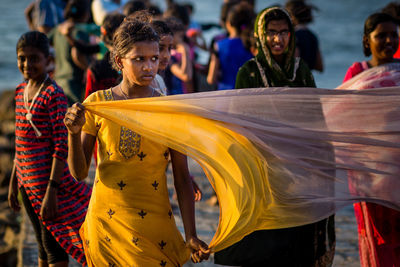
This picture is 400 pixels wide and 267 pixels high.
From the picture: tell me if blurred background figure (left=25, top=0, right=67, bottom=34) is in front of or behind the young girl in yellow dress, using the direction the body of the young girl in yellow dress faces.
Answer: behind

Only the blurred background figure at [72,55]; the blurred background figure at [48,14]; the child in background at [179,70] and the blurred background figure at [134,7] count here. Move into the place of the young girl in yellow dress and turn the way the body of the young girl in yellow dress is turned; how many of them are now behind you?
4

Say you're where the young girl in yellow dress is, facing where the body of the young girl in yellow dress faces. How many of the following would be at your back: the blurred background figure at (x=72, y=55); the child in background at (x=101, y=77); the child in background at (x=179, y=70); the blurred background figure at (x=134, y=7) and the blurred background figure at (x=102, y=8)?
5

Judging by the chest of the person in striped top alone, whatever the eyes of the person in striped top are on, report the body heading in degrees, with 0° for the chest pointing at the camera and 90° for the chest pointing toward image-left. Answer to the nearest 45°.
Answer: approximately 45°

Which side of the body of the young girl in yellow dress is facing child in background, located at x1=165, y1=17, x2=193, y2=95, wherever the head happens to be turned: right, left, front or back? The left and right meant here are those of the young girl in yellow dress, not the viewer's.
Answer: back

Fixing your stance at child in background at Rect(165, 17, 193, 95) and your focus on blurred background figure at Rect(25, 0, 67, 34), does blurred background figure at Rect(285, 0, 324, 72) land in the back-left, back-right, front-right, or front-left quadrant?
back-right

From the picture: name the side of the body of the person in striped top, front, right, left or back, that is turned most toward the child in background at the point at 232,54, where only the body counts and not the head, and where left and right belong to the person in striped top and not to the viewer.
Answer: back

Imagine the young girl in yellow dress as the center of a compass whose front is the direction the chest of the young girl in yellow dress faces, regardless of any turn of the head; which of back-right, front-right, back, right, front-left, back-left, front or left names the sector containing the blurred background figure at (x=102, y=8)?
back
